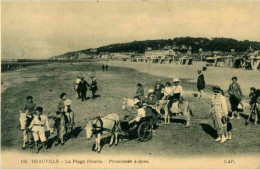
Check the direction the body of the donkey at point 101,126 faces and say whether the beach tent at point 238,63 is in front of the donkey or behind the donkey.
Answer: behind

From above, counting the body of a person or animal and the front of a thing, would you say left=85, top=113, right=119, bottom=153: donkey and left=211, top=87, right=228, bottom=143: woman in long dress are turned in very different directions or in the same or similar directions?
same or similar directions

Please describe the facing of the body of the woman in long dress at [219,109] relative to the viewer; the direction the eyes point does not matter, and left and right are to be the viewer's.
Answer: facing the viewer and to the left of the viewer

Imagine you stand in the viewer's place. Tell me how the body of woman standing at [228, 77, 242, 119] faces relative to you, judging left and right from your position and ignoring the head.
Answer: facing the viewer

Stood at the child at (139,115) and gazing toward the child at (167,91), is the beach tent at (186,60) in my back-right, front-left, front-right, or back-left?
front-left

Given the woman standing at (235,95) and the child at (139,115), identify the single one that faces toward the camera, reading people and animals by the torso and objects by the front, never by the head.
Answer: the woman standing

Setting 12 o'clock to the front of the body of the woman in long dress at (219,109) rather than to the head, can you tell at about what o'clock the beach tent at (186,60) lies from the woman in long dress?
The beach tent is roughly at 4 o'clock from the woman in long dress.

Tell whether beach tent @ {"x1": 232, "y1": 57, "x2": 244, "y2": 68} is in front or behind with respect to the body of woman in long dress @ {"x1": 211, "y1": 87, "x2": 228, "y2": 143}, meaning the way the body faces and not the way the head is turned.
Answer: behind

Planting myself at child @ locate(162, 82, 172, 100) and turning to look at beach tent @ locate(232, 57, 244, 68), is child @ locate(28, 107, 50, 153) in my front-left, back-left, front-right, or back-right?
back-left

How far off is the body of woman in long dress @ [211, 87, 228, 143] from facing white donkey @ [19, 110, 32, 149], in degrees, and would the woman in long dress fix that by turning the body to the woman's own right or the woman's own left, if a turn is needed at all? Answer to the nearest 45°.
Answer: approximately 45° to the woman's own right
